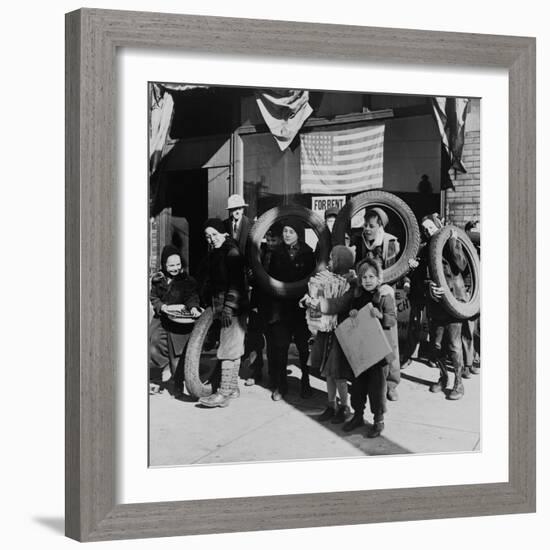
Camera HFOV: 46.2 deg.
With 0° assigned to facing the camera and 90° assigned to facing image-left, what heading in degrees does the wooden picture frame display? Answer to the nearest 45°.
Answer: approximately 315°
